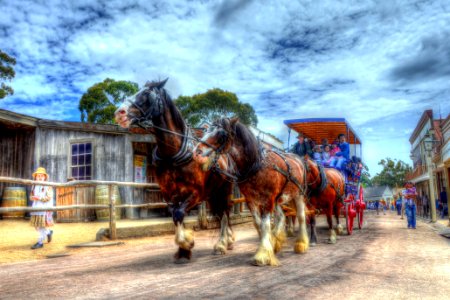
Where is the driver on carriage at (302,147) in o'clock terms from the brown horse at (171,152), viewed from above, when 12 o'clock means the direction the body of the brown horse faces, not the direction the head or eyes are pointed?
The driver on carriage is roughly at 6 o'clock from the brown horse.

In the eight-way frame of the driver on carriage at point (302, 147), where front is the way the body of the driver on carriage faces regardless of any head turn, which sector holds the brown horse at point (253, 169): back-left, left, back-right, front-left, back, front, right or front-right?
front-left

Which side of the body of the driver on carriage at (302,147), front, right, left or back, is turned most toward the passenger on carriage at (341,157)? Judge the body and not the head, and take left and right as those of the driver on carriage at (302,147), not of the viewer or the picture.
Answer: back

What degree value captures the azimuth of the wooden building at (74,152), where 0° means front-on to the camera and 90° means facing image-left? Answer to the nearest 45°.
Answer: approximately 315°

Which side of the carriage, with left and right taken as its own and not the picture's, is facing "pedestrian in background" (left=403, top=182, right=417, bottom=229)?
back

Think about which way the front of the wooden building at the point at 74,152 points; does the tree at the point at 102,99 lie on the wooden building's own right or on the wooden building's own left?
on the wooden building's own left

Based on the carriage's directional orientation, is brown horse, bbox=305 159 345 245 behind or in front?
in front
